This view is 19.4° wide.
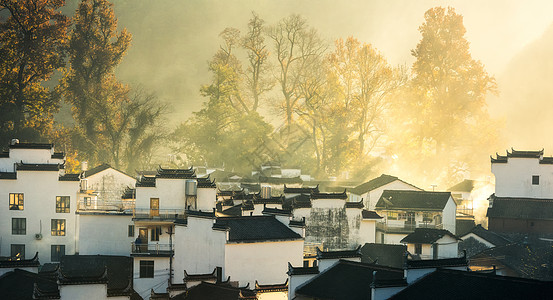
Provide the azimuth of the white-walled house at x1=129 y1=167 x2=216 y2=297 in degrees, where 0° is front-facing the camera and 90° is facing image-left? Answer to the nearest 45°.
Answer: approximately 0°

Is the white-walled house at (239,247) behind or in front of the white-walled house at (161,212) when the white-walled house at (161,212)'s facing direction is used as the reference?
in front
